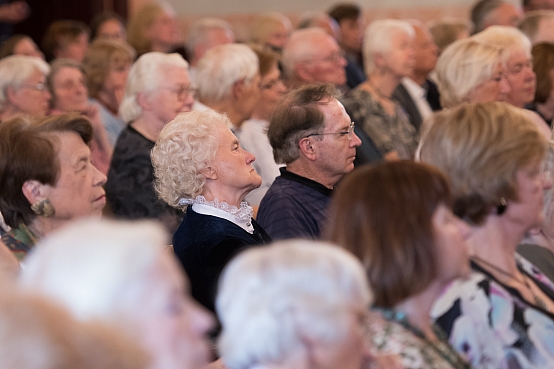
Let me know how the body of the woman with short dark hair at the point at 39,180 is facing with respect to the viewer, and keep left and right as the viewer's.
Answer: facing to the right of the viewer

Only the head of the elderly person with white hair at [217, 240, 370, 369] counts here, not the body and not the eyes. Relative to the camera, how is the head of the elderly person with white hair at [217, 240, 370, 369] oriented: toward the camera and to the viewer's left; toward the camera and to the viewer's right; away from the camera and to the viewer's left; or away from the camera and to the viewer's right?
away from the camera and to the viewer's right

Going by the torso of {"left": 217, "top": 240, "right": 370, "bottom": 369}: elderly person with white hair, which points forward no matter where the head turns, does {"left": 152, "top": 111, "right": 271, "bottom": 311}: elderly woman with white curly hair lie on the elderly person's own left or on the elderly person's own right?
on the elderly person's own left

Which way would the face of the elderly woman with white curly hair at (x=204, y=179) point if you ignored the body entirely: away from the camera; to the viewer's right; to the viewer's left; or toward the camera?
to the viewer's right

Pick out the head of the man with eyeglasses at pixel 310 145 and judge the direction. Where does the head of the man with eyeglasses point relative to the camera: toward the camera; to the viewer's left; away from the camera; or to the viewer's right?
to the viewer's right

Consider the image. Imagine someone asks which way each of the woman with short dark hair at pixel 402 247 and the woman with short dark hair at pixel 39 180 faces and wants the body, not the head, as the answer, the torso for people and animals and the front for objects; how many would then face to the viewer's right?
2

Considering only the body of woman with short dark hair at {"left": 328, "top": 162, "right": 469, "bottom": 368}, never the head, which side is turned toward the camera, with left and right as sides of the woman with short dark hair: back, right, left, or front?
right

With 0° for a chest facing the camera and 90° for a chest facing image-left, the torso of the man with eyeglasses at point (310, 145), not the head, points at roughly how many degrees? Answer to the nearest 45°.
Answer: approximately 270°

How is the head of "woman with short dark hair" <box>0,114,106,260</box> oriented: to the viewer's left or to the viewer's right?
to the viewer's right

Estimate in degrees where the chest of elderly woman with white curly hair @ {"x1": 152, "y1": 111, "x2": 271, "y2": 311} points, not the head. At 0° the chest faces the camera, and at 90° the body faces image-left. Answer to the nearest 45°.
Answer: approximately 270°

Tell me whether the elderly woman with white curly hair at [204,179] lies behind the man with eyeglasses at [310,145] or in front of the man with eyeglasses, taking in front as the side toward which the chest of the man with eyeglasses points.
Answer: behind
